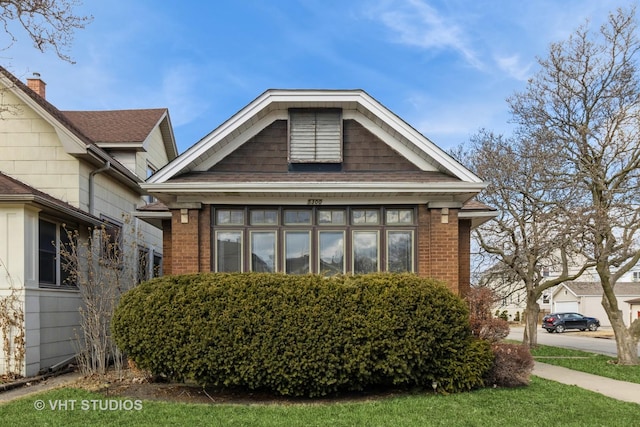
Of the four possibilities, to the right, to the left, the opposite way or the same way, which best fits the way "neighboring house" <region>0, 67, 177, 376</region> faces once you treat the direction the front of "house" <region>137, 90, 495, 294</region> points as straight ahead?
the same way

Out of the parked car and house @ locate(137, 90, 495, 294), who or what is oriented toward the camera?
the house

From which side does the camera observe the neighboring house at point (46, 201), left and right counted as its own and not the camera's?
front

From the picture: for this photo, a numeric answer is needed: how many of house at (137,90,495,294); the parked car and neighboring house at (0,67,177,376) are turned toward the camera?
2

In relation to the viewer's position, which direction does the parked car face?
facing away from the viewer and to the right of the viewer

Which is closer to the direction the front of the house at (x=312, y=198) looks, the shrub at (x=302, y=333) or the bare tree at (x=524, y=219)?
the shrub

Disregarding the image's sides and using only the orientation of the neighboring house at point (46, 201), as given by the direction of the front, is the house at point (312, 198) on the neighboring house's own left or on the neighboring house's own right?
on the neighboring house's own left

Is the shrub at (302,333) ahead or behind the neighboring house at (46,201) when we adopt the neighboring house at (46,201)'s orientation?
ahead

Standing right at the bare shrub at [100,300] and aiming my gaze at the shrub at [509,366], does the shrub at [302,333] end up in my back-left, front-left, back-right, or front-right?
front-right

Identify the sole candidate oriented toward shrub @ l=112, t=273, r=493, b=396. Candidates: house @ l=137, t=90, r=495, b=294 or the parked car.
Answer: the house

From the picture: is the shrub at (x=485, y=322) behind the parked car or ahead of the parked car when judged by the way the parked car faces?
behind

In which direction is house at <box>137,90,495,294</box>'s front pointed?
toward the camera

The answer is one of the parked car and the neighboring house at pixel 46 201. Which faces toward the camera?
the neighboring house
